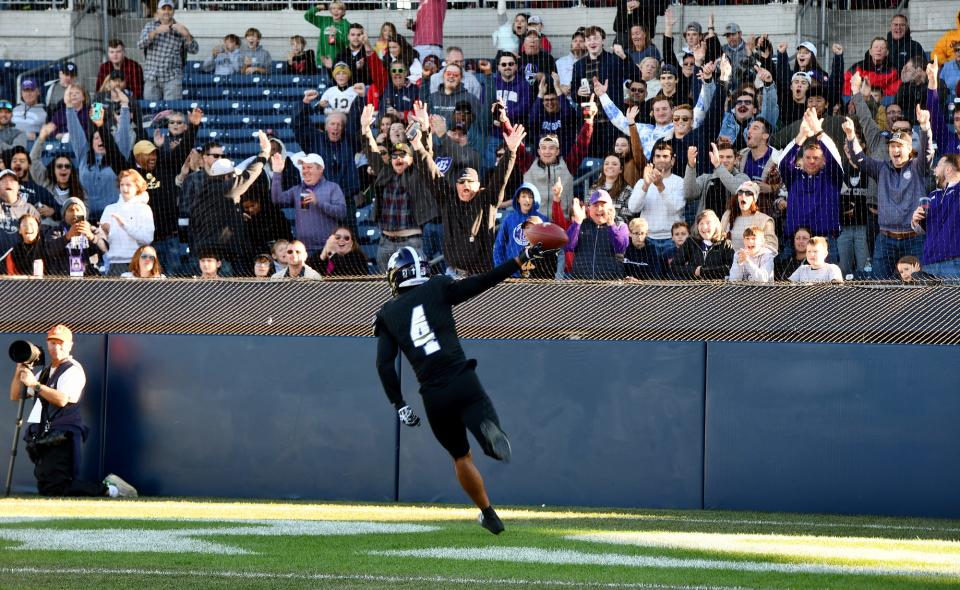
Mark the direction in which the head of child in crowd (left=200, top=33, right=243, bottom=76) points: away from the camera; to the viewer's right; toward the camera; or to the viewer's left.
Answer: toward the camera

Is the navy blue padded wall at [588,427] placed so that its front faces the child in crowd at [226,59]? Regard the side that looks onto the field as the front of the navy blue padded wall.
no

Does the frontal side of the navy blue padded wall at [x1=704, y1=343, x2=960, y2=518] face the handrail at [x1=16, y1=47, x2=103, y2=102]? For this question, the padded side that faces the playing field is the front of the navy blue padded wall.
no

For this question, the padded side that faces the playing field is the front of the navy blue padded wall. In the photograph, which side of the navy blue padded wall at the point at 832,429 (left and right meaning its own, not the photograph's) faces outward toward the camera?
front

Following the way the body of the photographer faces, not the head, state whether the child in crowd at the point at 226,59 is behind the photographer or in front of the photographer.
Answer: behind

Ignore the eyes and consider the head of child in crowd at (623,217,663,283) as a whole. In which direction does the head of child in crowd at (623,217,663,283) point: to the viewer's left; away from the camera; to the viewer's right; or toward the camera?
toward the camera

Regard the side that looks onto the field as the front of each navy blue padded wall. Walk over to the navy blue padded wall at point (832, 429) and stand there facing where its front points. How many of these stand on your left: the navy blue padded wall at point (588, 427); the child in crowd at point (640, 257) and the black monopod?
0

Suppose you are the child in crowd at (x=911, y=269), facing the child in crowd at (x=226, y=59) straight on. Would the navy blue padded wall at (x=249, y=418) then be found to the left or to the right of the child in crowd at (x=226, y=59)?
left

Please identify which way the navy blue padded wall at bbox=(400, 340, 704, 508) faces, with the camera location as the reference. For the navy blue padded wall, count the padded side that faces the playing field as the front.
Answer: facing the viewer

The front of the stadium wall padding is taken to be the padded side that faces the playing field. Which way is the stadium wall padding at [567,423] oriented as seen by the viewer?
toward the camera

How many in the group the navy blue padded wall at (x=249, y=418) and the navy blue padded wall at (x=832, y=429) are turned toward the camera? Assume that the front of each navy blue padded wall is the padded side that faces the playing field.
2

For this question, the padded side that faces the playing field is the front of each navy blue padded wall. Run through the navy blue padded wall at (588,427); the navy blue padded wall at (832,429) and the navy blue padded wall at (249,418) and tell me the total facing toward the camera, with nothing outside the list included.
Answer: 3

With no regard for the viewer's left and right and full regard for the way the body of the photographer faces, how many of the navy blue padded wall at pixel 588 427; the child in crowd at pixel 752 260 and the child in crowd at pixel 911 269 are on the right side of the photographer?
0

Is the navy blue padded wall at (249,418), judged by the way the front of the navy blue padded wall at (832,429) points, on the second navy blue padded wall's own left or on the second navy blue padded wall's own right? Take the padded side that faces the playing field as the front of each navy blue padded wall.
on the second navy blue padded wall's own right

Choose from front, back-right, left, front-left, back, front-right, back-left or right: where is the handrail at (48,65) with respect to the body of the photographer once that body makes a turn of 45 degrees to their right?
right

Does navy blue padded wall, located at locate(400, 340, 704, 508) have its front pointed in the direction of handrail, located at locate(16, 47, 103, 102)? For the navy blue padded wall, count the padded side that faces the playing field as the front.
no
